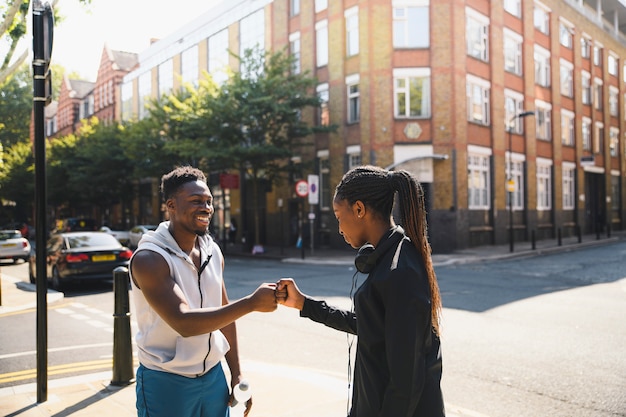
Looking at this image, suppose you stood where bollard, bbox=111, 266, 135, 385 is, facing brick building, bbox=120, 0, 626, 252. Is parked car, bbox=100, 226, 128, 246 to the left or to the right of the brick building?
left

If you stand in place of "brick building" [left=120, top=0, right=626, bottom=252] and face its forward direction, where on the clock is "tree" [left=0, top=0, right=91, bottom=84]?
The tree is roughly at 1 o'clock from the brick building.

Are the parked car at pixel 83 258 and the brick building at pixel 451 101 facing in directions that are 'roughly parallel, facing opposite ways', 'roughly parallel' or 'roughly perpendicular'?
roughly perpendicular

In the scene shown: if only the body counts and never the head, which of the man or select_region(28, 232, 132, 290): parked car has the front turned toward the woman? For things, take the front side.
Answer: the man

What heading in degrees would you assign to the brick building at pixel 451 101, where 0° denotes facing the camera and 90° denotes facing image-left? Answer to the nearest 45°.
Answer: approximately 0°

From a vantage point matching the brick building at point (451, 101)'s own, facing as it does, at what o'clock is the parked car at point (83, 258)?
The parked car is roughly at 1 o'clock from the brick building.

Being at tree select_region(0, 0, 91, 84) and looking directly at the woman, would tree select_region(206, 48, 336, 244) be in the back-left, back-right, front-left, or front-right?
back-left

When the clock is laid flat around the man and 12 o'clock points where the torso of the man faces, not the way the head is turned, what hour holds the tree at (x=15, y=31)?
The tree is roughly at 7 o'clock from the man.

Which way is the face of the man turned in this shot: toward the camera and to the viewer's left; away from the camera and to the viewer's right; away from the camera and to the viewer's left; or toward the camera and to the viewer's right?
toward the camera and to the viewer's right

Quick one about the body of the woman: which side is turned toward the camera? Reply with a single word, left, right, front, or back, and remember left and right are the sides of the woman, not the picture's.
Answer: left

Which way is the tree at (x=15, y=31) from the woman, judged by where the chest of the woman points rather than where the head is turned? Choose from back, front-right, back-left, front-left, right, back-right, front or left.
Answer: front-right

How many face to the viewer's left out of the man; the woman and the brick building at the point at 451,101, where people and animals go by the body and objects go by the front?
1

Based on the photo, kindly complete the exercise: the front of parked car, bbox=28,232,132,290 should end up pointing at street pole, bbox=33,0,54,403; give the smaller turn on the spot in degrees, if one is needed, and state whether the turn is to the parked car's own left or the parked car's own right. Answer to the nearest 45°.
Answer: approximately 135° to the parked car's own left

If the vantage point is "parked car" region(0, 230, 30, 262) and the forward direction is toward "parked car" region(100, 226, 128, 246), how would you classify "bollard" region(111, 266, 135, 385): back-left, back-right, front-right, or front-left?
back-right

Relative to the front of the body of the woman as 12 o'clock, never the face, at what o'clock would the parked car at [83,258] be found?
The parked car is roughly at 2 o'clock from the woman.
